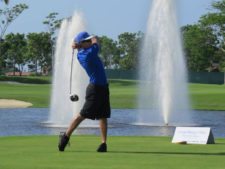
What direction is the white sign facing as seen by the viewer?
toward the camera

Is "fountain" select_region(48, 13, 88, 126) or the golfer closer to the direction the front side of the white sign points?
the golfer

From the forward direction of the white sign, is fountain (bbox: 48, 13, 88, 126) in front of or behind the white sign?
behind

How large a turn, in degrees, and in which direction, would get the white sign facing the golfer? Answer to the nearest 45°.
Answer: approximately 45° to its right

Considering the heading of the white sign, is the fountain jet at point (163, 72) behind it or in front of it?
behind
